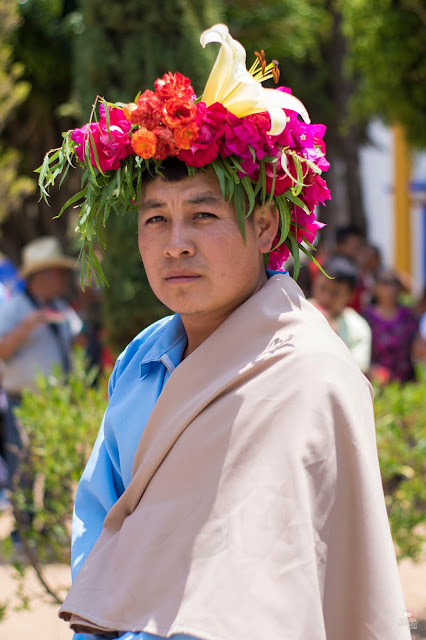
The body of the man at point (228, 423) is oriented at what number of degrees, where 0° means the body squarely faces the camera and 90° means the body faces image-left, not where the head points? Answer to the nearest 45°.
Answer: approximately 45°

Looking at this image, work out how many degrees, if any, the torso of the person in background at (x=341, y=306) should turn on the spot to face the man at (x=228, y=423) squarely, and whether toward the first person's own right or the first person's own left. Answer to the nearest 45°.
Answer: approximately 45° to the first person's own left

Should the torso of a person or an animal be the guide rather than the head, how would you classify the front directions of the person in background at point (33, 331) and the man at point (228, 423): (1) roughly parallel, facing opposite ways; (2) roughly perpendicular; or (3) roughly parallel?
roughly perpendicular

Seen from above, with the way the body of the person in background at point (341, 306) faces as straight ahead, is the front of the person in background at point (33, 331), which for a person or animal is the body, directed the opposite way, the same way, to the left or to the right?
to the left

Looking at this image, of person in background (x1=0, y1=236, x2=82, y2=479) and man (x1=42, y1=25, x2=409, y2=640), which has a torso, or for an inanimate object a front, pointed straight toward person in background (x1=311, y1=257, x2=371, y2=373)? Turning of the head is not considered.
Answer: person in background (x1=0, y1=236, x2=82, y2=479)

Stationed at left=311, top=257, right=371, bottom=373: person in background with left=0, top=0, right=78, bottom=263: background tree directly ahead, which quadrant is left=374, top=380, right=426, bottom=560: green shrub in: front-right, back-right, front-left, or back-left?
back-left

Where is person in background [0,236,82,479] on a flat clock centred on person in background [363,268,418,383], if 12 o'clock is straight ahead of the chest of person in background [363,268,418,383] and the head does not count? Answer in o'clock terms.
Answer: person in background [0,236,82,479] is roughly at 2 o'clock from person in background [363,268,418,383].
